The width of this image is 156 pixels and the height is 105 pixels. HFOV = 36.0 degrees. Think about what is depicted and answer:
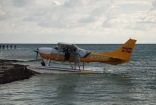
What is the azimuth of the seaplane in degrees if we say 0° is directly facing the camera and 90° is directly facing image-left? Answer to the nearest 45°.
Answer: approximately 90°
